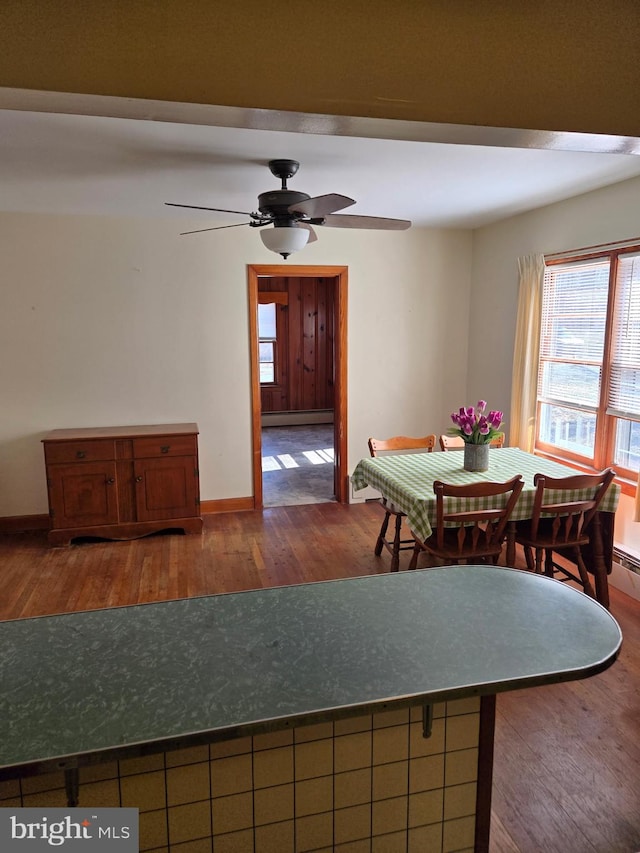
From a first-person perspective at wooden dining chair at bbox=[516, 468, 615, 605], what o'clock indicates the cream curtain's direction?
The cream curtain is roughly at 1 o'clock from the wooden dining chair.

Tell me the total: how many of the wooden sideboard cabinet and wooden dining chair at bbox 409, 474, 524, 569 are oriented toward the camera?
1

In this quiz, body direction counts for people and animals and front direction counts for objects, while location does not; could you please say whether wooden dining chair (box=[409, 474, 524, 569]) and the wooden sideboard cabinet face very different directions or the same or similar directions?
very different directions

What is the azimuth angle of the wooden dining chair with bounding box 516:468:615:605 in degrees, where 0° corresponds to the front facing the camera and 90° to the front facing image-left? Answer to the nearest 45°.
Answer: approximately 135°

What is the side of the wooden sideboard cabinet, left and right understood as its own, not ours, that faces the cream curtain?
left

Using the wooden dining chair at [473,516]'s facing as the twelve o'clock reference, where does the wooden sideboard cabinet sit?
The wooden sideboard cabinet is roughly at 11 o'clock from the wooden dining chair.

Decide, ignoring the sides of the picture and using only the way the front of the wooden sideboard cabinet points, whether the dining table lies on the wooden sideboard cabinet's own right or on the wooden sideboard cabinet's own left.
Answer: on the wooden sideboard cabinet's own left

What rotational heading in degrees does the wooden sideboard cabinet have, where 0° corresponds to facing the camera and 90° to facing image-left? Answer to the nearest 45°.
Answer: approximately 0°

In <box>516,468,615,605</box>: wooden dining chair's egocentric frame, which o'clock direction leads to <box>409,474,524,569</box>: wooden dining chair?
<box>409,474,524,569</box>: wooden dining chair is roughly at 9 o'clock from <box>516,468,615,605</box>: wooden dining chair.
